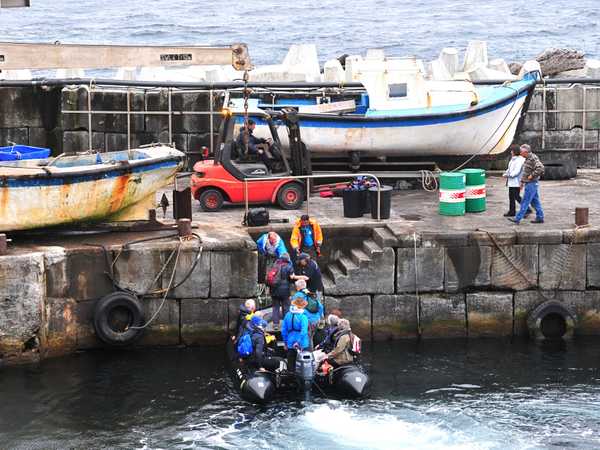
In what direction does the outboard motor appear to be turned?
away from the camera

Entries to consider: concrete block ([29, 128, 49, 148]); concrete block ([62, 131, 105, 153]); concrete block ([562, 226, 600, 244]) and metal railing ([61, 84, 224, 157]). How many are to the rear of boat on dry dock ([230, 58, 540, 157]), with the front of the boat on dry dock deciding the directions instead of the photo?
3

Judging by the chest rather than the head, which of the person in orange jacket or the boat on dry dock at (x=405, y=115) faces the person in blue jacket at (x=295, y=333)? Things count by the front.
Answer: the person in orange jacket

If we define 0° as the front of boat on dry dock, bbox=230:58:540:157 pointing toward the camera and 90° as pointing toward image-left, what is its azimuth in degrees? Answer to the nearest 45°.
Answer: approximately 270°

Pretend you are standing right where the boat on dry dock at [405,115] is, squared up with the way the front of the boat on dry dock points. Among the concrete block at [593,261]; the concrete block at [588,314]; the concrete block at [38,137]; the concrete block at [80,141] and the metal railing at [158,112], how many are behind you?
3

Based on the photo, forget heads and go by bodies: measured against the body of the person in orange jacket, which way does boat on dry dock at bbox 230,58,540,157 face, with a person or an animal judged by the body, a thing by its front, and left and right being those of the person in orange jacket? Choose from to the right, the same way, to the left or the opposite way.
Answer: to the left

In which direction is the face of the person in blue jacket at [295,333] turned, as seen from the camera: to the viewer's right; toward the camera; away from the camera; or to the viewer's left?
away from the camera

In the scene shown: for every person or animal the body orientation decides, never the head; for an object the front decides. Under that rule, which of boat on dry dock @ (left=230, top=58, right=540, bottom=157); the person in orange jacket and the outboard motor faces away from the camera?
the outboard motor

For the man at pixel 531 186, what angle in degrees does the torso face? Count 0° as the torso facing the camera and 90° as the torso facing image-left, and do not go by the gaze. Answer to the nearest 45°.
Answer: approximately 90°

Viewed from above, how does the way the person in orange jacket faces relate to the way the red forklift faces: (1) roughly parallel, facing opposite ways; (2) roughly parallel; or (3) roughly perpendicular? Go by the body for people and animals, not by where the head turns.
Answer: roughly perpendicular

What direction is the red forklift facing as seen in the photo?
to the viewer's right

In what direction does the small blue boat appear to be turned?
to the viewer's right

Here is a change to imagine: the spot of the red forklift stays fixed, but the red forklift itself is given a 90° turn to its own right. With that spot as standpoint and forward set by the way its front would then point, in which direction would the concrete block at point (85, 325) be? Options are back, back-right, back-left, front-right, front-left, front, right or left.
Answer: front-right
